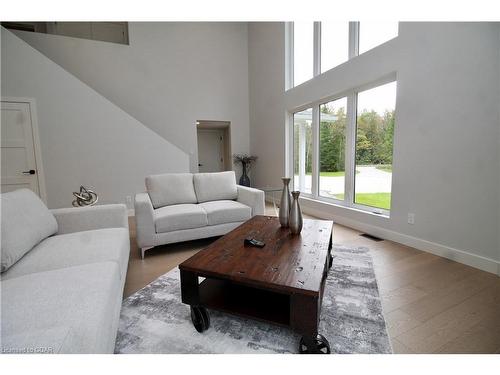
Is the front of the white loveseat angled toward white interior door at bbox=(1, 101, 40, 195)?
no

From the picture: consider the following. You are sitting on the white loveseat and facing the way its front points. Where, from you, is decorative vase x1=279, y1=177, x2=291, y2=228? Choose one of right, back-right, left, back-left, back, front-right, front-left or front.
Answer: front

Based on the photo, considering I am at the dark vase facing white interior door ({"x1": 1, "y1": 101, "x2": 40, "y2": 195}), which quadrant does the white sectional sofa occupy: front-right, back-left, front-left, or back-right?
front-left

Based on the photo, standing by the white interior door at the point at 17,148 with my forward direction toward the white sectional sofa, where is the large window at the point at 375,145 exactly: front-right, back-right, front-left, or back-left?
front-left

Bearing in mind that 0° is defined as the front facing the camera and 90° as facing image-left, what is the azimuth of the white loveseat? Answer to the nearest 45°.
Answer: approximately 315°

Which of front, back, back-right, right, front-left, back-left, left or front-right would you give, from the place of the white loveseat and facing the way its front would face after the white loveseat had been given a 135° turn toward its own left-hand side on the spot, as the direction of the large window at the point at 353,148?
right

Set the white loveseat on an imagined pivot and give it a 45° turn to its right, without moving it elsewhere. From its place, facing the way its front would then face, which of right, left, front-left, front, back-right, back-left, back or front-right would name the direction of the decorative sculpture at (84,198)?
right

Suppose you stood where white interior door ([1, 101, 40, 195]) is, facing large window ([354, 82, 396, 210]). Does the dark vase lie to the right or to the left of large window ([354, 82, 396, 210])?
left

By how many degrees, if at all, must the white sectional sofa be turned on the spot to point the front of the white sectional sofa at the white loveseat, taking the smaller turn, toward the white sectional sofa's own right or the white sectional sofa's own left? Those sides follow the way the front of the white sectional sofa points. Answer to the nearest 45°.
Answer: approximately 45° to the white sectional sofa's own left

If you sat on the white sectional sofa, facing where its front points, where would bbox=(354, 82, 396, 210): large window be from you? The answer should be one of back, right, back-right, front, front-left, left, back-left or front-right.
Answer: front

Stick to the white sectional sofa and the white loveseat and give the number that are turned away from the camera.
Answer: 0

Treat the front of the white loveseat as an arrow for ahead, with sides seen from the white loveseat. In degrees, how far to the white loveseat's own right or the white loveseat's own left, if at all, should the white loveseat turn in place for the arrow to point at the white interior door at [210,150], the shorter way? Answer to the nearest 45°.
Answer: approximately 135° to the white loveseat's own left

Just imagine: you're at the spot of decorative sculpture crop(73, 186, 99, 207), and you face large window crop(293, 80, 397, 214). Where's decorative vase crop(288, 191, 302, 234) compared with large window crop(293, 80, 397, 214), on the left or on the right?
right

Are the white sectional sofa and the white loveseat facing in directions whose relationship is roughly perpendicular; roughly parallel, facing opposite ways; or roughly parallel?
roughly perpendicular

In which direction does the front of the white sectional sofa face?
to the viewer's right

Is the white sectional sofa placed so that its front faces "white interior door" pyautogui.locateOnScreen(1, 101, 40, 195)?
no
